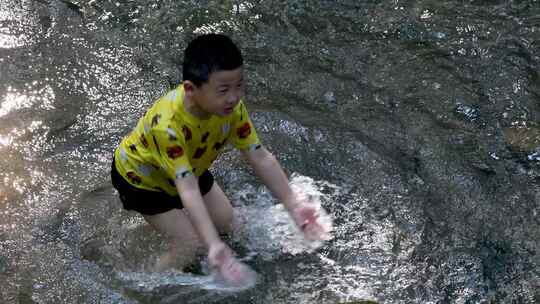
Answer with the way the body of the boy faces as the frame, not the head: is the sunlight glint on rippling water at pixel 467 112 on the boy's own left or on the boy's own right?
on the boy's own left

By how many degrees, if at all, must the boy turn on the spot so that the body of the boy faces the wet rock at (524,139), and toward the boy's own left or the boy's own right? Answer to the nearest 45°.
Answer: approximately 45° to the boy's own left
